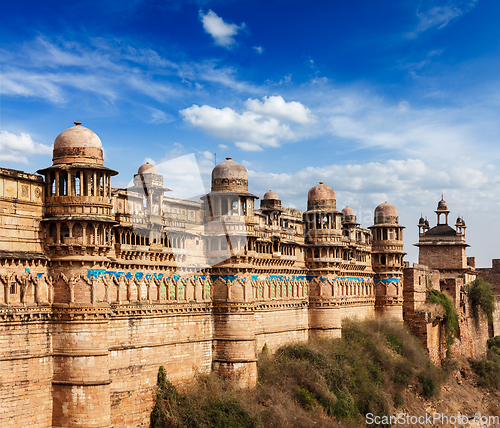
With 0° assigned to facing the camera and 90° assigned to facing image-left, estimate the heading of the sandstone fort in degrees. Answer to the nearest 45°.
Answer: approximately 315°

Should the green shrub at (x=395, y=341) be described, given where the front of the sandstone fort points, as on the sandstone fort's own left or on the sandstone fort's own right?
on the sandstone fort's own left

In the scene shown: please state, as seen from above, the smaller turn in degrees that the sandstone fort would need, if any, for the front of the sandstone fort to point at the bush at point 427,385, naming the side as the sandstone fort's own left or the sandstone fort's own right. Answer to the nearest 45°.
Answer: approximately 90° to the sandstone fort's own left
